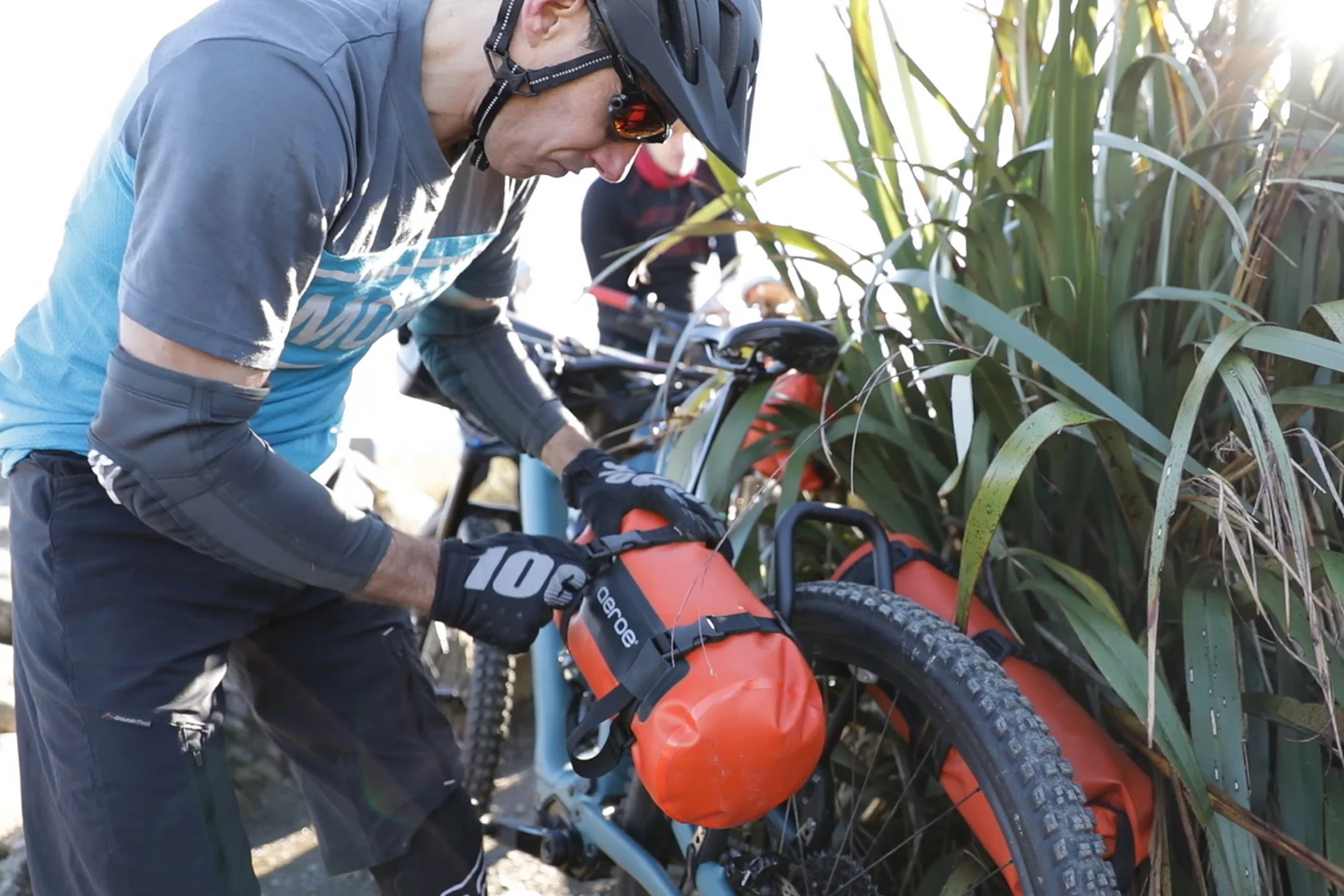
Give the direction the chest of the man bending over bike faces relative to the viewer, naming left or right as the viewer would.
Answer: facing the viewer and to the right of the viewer

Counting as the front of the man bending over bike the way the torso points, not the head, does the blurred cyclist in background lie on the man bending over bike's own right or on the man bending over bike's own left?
on the man bending over bike's own left

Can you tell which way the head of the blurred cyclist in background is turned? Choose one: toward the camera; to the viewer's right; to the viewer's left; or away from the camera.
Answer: toward the camera

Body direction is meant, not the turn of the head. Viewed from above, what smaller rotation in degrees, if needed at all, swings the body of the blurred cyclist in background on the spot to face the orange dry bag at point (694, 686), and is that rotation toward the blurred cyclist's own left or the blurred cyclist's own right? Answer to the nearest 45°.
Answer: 0° — they already face it

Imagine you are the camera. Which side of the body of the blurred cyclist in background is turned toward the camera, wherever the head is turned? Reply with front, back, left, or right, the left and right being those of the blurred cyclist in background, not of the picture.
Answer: front
